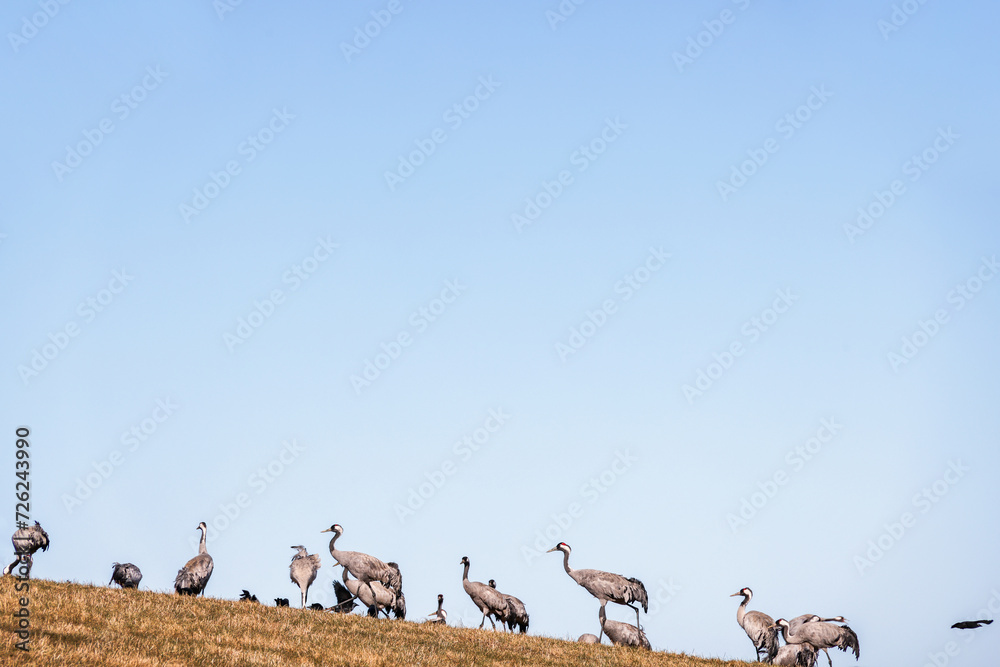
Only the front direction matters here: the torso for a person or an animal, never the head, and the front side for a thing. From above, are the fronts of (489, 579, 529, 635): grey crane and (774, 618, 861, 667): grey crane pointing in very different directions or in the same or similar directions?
same or similar directions

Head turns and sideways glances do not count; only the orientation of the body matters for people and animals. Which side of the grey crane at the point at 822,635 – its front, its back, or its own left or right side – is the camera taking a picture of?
left

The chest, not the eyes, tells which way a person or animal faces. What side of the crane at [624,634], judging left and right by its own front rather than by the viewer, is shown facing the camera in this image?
left

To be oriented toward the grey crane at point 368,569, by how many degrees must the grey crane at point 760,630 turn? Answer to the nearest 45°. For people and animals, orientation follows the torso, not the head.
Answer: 0° — it already faces it

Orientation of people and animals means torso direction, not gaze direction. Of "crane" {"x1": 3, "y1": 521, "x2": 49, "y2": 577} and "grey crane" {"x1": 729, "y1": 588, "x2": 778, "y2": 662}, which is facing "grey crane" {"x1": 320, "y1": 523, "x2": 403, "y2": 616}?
"grey crane" {"x1": 729, "y1": 588, "x2": 778, "y2": 662}

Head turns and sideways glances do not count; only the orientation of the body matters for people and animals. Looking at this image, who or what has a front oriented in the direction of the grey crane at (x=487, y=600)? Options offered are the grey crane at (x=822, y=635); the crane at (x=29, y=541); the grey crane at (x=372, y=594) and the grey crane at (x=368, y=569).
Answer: the grey crane at (x=822, y=635)

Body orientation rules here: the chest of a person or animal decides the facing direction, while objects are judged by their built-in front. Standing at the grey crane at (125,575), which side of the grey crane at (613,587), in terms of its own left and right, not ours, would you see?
front

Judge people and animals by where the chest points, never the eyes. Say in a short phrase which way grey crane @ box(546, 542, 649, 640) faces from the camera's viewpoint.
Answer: facing to the left of the viewer

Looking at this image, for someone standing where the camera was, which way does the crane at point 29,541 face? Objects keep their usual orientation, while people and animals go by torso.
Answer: facing to the left of the viewer

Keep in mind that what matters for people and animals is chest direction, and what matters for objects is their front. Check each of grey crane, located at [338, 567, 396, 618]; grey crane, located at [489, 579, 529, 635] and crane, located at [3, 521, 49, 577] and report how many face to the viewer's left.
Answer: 3
